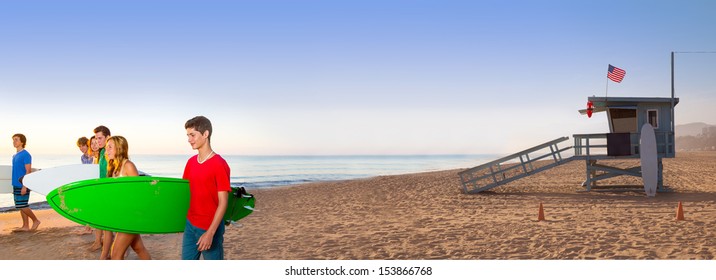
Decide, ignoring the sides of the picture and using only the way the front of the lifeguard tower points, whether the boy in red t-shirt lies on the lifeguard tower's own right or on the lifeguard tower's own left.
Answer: on the lifeguard tower's own left

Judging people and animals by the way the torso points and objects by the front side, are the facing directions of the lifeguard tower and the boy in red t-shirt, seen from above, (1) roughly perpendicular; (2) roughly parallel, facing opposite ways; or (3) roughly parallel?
roughly parallel

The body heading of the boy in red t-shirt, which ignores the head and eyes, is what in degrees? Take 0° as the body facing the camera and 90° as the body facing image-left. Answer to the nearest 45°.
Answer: approximately 45°

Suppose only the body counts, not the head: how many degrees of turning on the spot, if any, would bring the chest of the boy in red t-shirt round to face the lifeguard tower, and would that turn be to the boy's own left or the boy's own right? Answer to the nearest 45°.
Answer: approximately 180°

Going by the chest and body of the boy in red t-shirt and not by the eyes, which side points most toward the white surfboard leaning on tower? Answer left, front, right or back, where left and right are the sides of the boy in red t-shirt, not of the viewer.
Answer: back

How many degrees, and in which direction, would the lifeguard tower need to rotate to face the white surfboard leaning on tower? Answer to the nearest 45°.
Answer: approximately 135° to its left

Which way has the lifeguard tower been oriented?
to the viewer's left
